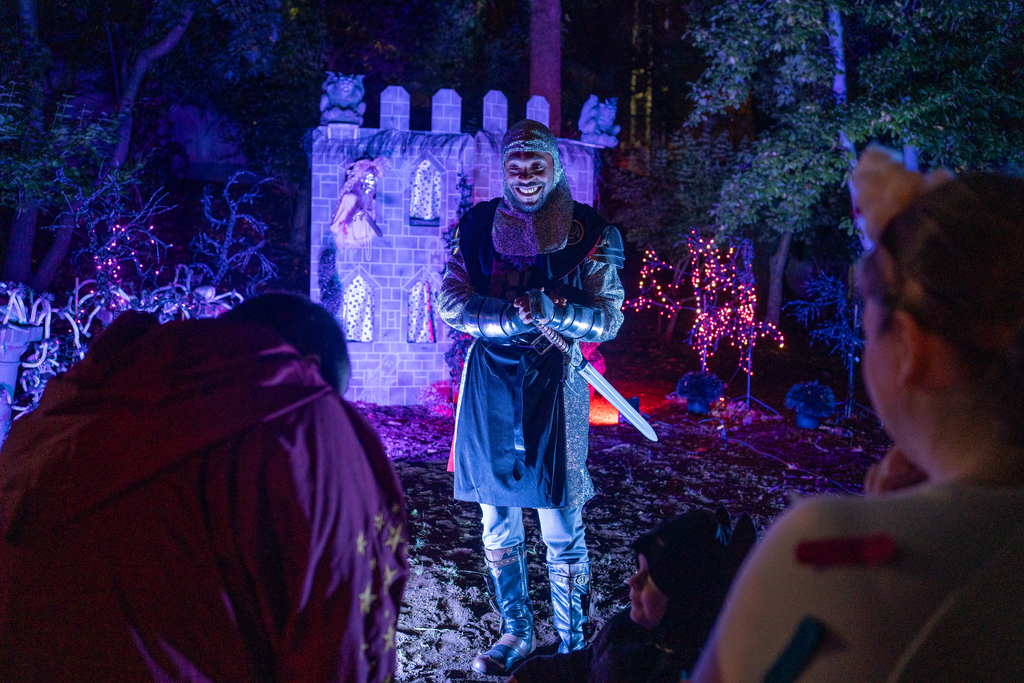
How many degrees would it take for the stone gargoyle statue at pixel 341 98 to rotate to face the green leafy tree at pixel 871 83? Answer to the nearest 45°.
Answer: approximately 45° to its left

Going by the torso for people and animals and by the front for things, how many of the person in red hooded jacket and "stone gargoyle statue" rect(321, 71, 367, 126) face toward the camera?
1

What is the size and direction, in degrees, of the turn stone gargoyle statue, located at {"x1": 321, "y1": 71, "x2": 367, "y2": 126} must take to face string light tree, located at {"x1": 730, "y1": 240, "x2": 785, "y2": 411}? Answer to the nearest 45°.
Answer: approximately 90° to its left

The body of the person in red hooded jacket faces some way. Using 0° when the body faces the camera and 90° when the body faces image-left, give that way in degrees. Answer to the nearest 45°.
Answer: approximately 225°

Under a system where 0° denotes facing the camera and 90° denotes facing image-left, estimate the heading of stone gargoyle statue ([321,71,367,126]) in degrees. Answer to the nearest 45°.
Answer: approximately 0°

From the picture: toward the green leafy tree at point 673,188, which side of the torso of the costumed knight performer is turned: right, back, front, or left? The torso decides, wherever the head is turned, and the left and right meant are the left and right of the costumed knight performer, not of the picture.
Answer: back

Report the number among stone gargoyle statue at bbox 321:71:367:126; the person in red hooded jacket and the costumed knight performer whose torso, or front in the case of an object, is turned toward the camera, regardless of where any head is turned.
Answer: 2

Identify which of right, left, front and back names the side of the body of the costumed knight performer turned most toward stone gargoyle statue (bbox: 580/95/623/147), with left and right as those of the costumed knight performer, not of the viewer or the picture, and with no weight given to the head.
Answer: back

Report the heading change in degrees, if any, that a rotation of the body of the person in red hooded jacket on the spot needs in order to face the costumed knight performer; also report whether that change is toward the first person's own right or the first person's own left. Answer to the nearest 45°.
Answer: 0° — they already face them
